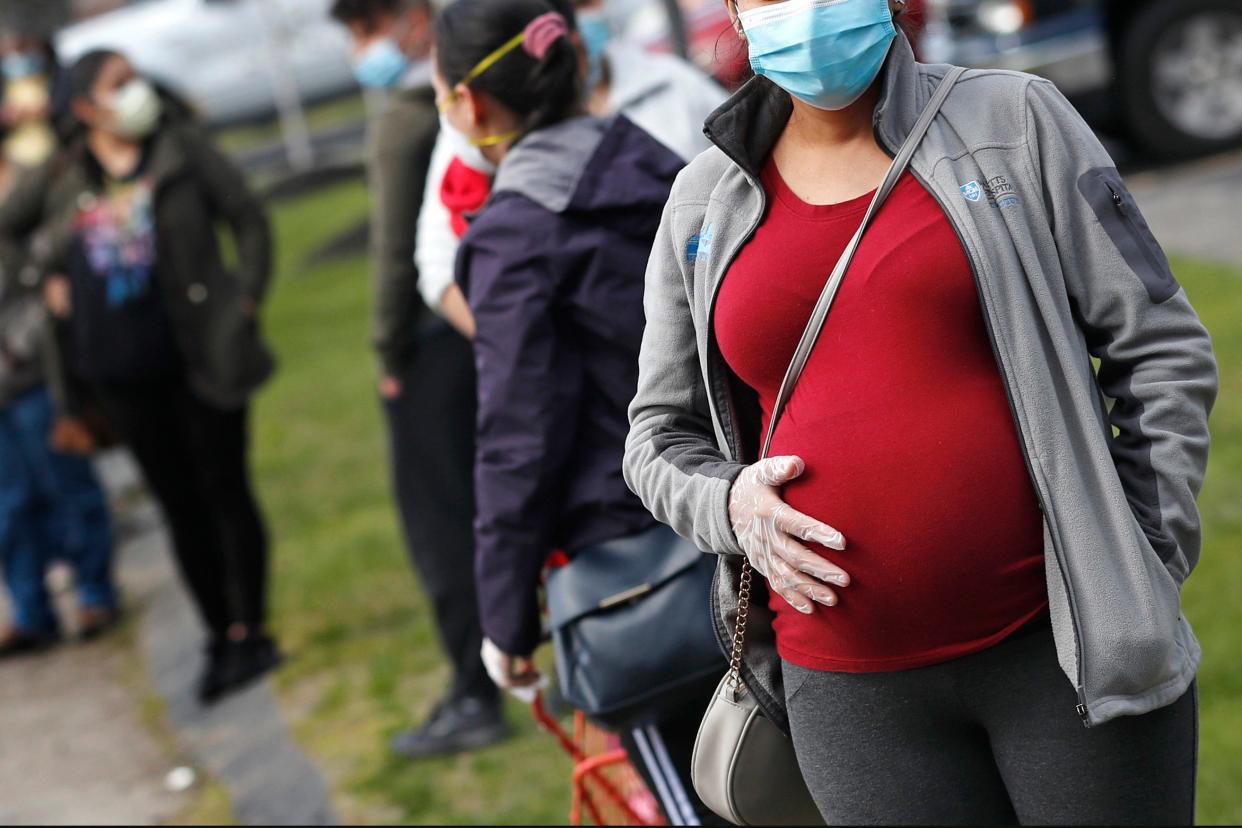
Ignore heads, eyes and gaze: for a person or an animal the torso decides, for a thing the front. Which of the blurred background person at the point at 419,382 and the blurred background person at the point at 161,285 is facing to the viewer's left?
the blurred background person at the point at 419,382

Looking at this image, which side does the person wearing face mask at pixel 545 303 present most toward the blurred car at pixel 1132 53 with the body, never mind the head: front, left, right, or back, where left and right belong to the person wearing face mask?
right

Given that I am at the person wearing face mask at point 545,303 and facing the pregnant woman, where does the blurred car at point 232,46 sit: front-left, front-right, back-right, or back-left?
back-left

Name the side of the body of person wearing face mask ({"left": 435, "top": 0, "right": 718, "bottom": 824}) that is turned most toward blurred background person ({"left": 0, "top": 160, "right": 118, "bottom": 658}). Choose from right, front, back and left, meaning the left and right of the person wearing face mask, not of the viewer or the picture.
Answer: front

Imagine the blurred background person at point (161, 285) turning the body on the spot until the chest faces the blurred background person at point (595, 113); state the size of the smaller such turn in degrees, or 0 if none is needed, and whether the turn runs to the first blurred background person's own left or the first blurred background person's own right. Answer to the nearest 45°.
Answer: approximately 45° to the first blurred background person's own left

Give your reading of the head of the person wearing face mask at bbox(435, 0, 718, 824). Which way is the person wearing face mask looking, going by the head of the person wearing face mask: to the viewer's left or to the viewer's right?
to the viewer's left

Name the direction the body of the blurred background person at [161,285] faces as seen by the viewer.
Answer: toward the camera

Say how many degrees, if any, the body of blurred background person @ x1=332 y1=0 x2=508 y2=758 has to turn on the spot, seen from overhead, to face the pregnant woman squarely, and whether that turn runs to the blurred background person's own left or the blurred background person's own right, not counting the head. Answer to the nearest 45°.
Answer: approximately 90° to the blurred background person's own left

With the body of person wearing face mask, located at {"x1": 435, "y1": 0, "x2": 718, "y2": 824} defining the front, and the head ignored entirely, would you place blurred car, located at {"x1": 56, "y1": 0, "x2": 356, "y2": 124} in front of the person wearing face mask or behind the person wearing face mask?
in front

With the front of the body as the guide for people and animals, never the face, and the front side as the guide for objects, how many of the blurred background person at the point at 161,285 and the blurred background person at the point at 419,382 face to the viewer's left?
1

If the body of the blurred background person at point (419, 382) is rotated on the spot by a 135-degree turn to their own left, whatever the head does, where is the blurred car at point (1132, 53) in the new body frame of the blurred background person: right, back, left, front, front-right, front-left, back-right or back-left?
left

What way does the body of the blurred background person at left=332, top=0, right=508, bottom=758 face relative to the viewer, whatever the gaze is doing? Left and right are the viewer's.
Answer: facing to the left of the viewer

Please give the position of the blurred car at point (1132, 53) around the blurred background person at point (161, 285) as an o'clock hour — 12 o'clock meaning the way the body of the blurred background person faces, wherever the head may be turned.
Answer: The blurred car is roughly at 8 o'clock from the blurred background person.
